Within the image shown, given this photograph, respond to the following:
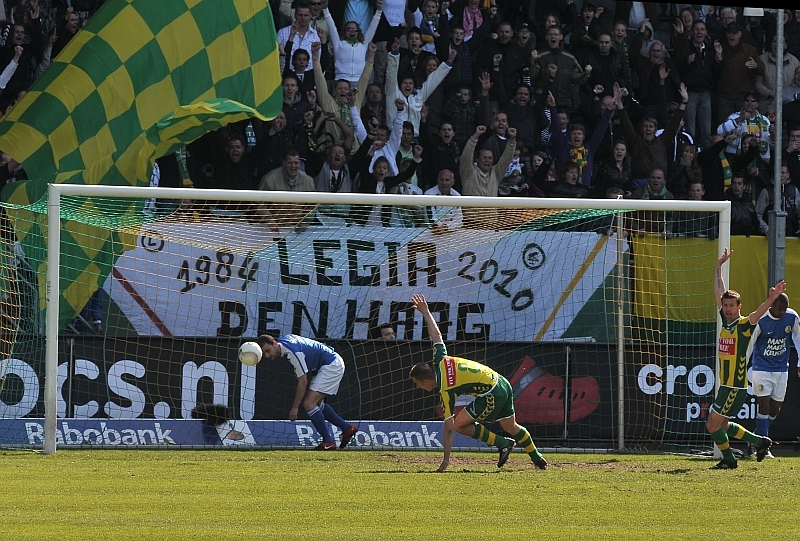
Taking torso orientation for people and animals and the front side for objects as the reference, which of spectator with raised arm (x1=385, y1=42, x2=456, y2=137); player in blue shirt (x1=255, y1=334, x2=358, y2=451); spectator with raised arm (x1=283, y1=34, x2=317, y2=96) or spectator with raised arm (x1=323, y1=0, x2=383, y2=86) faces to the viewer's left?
the player in blue shirt

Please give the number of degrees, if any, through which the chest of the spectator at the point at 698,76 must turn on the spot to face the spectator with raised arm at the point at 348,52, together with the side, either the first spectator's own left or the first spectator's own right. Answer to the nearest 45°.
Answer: approximately 45° to the first spectator's own right

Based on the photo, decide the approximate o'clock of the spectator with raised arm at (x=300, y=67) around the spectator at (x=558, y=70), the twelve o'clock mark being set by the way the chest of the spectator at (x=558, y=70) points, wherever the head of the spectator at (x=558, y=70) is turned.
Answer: the spectator with raised arm at (x=300, y=67) is roughly at 2 o'clock from the spectator at (x=558, y=70).

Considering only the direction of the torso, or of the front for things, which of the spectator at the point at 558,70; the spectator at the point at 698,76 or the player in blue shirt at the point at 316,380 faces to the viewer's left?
the player in blue shirt

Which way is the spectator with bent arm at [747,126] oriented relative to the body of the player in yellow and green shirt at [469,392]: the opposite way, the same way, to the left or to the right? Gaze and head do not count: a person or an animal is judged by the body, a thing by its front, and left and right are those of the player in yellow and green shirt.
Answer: to the left

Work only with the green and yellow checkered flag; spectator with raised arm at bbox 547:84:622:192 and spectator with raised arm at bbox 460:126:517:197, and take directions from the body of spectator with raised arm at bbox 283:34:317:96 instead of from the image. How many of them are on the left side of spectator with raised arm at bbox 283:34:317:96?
2

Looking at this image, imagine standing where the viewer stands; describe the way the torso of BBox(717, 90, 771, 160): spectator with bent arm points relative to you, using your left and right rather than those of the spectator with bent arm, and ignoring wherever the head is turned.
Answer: facing the viewer

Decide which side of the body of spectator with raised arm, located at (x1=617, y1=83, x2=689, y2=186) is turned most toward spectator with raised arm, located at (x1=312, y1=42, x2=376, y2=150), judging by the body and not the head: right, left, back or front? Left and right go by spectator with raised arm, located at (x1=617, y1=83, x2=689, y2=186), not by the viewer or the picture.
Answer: right

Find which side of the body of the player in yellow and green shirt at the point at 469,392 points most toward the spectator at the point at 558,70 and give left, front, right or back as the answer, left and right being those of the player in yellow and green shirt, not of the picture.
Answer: right

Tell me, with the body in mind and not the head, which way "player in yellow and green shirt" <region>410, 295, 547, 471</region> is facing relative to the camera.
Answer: to the viewer's left
